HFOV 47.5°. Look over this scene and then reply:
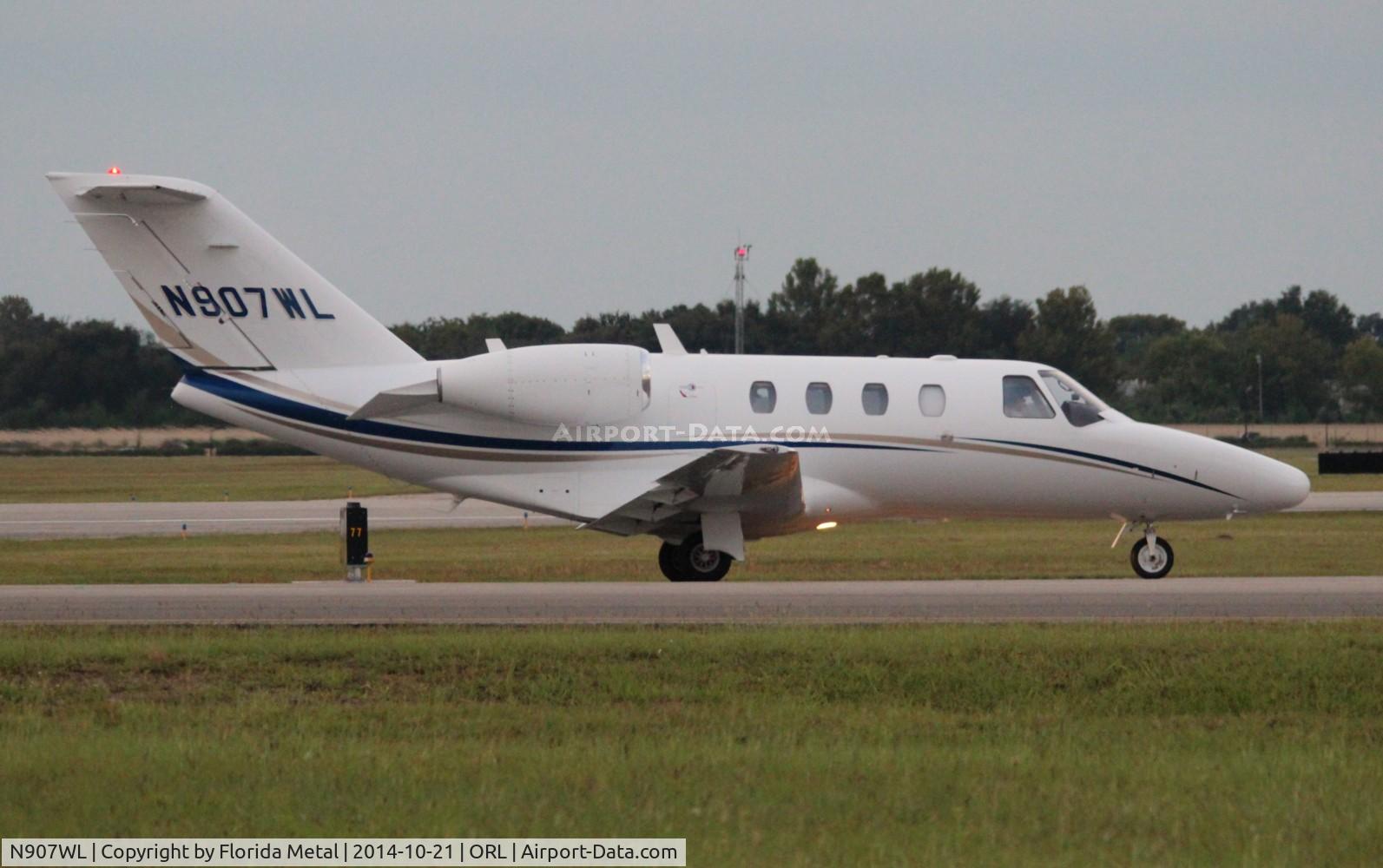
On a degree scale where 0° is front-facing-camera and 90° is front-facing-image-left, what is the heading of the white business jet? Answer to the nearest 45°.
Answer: approximately 270°
